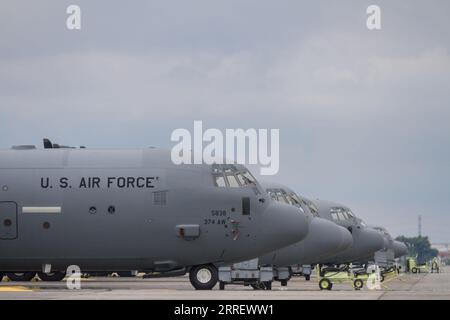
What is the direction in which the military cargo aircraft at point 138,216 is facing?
to the viewer's right
